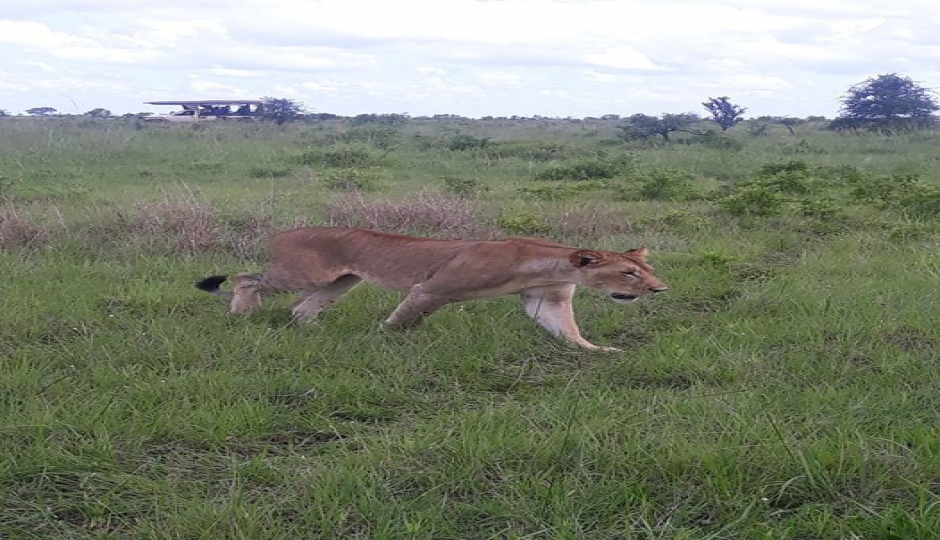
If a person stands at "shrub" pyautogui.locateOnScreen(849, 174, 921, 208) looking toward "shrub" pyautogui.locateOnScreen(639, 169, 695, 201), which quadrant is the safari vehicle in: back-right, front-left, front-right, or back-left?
front-right

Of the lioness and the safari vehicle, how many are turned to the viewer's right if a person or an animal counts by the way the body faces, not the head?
1

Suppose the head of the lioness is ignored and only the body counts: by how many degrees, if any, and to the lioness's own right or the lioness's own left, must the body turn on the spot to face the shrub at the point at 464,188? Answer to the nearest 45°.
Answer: approximately 90° to the lioness's own left

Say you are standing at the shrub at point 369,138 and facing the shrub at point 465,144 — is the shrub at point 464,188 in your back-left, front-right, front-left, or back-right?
front-right

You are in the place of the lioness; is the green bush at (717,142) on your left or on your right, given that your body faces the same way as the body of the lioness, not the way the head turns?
on your left

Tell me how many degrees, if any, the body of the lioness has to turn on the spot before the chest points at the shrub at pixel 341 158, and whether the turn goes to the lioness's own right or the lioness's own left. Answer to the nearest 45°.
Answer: approximately 90° to the lioness's own left

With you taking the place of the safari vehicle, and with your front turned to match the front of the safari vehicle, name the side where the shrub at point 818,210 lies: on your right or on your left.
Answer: on your left

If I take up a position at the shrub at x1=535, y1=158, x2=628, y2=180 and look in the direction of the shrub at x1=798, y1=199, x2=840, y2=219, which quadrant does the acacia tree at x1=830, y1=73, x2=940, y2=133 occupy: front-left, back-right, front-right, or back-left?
back-left

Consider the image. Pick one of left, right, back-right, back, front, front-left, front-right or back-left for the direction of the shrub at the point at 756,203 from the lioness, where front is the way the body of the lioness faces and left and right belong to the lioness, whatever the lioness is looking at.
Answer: front-left

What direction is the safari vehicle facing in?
to the viewer's left

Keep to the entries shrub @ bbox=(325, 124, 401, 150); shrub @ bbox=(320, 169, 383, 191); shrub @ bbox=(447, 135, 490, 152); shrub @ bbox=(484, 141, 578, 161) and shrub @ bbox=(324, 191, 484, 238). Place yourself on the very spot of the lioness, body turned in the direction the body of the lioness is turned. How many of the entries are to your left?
5

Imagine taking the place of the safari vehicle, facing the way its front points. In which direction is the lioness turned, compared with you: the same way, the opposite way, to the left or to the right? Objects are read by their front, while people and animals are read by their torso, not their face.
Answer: the opposite way

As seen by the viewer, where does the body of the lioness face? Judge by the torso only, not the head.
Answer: to the viewer's right

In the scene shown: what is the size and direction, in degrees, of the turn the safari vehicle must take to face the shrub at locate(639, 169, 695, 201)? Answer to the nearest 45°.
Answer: approximately 90° to its left
